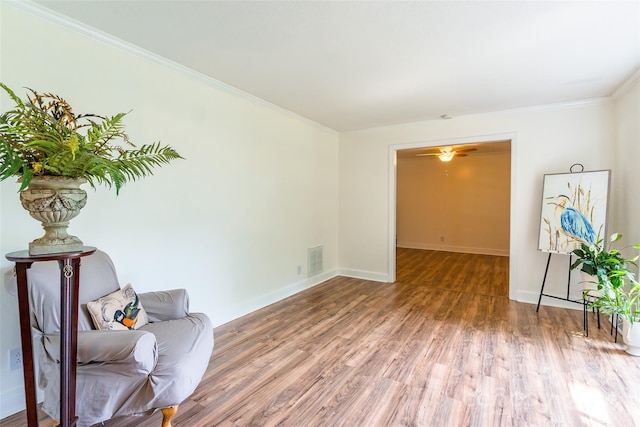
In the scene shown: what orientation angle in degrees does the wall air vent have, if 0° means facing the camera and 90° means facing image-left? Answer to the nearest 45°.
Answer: approximately 315°

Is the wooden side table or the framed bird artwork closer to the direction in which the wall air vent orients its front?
the framed bird artwork

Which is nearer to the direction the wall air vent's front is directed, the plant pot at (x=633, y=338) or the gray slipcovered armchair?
the plant pot

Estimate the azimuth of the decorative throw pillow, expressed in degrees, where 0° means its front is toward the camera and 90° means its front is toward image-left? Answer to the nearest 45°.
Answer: approximately 315°

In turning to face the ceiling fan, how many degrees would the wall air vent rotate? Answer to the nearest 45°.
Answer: approximately 90° to its left

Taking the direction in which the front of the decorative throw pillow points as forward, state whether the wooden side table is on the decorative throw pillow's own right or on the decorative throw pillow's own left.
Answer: on the decorative throw pillow's own right
